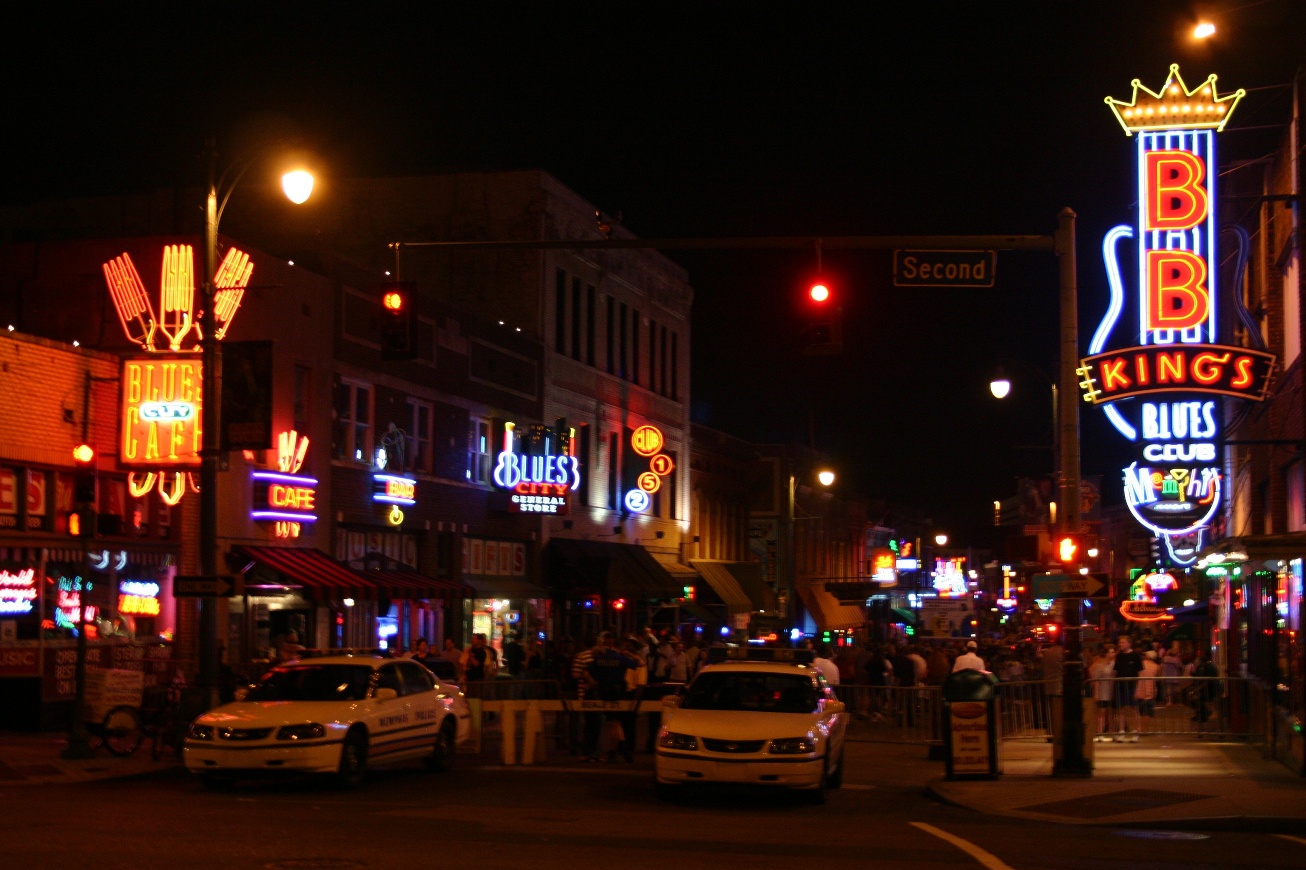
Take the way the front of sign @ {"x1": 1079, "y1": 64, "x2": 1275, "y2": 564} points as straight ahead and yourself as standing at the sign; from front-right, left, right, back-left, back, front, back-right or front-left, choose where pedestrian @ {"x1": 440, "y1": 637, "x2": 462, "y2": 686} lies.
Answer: right

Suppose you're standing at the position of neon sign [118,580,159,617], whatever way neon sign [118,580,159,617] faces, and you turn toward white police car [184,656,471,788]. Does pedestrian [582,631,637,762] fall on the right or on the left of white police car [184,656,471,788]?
left

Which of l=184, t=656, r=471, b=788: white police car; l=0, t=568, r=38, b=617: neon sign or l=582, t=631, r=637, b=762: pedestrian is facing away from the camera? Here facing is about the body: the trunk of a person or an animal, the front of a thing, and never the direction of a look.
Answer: the pedestrian

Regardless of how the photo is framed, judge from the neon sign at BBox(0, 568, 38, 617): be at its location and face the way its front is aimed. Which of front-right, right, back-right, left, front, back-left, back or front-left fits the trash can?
front-left

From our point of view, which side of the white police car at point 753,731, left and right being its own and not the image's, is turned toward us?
front

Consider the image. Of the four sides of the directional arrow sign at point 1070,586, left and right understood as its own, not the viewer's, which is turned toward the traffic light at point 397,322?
right

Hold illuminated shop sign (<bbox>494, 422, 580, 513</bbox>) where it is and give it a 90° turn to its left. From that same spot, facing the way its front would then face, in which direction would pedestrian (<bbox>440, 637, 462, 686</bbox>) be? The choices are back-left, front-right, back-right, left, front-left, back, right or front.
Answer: right

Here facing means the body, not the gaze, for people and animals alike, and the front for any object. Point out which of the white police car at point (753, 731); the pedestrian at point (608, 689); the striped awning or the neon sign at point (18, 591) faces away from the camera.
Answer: the pedestrian

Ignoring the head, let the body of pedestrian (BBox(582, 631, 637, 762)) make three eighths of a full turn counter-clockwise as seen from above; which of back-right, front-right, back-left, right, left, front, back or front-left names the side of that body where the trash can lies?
left

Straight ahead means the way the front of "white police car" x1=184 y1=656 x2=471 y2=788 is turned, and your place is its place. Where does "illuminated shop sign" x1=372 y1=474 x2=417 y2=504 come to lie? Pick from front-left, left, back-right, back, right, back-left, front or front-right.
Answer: back-right

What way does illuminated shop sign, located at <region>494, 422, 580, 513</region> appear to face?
toward the camera

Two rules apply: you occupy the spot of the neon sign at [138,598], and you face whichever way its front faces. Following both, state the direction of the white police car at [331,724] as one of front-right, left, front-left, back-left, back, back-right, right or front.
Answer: front

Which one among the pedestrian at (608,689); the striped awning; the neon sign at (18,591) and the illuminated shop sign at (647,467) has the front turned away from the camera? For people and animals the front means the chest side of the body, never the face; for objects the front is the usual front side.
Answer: the pedestrian

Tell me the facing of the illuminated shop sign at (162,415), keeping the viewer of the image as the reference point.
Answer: facing the viewer
